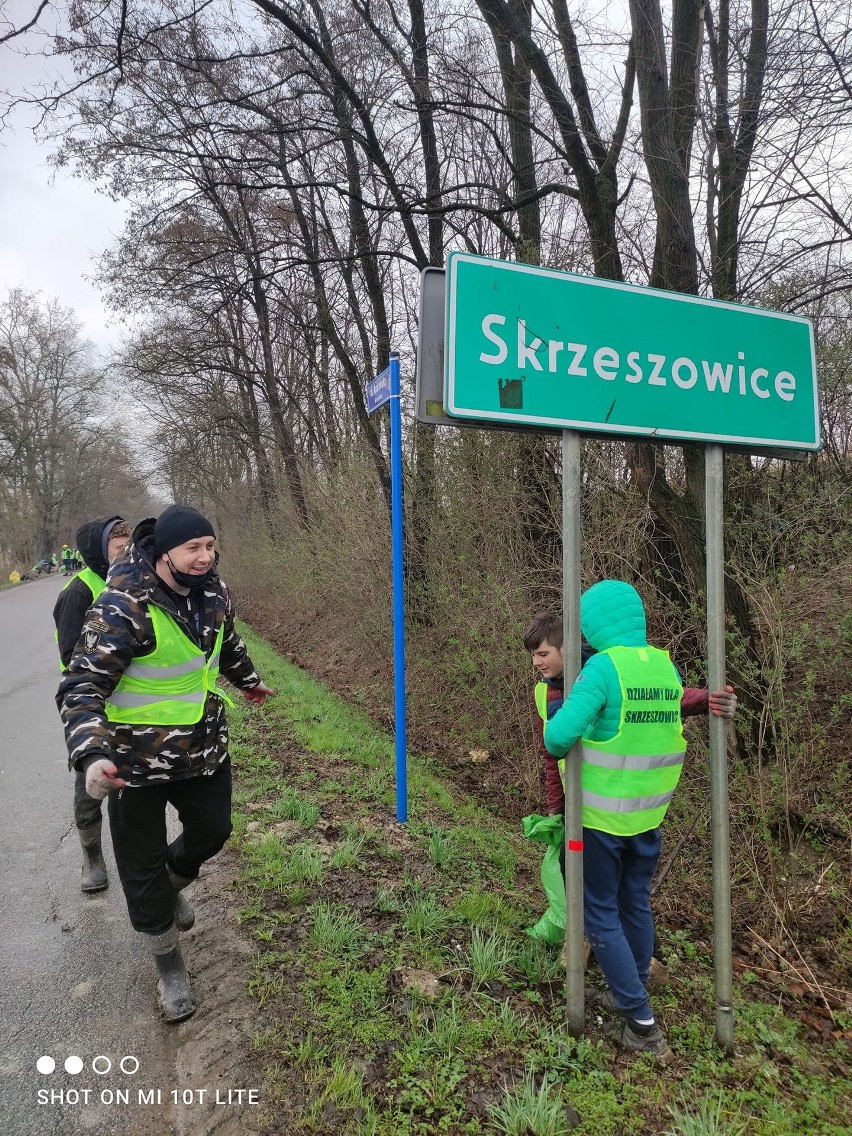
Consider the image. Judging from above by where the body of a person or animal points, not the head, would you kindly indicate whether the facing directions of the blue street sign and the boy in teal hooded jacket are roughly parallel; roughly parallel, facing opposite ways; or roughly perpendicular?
roughly perpendicular

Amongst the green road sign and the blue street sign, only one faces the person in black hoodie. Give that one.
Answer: the blue street sign

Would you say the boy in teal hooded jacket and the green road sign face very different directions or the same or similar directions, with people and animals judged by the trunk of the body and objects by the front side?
very different directions

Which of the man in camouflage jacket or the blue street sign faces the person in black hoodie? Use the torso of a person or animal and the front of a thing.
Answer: the blue street sign

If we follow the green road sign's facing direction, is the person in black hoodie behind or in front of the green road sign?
behind

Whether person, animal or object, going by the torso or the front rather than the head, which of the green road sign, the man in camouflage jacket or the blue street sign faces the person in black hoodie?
the blue street sign

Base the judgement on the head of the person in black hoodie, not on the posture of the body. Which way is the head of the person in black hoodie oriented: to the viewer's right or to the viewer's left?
to the viewer's right

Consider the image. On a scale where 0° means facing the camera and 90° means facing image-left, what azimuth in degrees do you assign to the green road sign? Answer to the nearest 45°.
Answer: approximately 315°

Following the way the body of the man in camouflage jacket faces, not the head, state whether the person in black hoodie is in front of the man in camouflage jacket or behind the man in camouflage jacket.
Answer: behind

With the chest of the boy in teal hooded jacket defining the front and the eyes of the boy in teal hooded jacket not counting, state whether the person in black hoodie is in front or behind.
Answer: in front

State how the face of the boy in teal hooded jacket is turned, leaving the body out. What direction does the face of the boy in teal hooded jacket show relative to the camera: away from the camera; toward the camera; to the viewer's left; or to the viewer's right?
away from the camera

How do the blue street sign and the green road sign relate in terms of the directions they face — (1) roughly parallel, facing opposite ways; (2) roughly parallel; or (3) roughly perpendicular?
roughly perpendicular

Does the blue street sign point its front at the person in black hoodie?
yes

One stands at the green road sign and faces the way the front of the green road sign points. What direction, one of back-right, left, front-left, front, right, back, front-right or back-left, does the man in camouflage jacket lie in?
back-right

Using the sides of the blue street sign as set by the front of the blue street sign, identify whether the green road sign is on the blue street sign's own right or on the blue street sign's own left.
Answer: on the blue street sign's own left

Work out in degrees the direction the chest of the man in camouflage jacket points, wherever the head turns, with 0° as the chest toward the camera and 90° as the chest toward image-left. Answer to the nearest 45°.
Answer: approximately 315°
